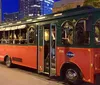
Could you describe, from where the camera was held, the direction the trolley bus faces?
facing the viewer and to the right of the viewer

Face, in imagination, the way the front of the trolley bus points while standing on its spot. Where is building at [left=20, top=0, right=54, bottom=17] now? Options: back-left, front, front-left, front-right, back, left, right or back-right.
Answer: back-left
